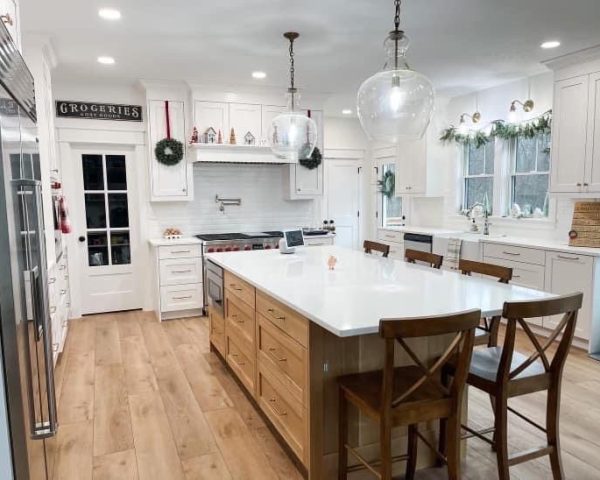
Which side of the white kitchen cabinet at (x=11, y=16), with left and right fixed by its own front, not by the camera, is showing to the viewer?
right

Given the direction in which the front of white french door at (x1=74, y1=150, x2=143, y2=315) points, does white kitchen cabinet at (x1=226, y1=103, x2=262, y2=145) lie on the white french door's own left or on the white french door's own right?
on the white french door's own left

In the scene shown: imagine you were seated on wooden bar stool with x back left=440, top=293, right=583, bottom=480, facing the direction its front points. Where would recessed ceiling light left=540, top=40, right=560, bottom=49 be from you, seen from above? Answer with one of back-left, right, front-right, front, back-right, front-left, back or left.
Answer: front-right

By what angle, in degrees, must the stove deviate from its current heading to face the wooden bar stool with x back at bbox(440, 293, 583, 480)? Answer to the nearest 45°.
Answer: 0° — it already faces it

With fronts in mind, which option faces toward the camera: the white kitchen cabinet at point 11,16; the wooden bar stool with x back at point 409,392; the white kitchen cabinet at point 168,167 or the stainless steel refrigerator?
the white kitchen cabinet at point 168,167

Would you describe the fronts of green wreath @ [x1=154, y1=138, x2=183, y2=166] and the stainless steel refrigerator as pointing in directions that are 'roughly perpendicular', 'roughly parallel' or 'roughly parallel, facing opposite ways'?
roughly perpendicular

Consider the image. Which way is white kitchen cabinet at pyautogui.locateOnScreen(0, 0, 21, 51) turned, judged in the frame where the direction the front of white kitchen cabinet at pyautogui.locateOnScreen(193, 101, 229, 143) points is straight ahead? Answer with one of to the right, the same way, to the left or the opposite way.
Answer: to the left

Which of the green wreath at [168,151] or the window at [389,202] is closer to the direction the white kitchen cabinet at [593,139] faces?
the green wreath

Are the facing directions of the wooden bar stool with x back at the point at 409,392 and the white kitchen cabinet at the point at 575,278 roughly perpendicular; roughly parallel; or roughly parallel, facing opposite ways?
roughly perpendicular

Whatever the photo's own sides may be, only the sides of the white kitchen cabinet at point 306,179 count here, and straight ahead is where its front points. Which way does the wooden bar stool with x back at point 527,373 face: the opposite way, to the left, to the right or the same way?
the opposite way

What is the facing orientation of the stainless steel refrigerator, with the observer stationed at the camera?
facing to the right of the viewer

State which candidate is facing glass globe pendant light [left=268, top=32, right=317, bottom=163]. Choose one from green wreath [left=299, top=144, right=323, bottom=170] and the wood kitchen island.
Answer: the green wreath

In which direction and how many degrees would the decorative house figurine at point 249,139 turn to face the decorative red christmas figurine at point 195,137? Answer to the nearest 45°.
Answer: approximately 90° to its right
